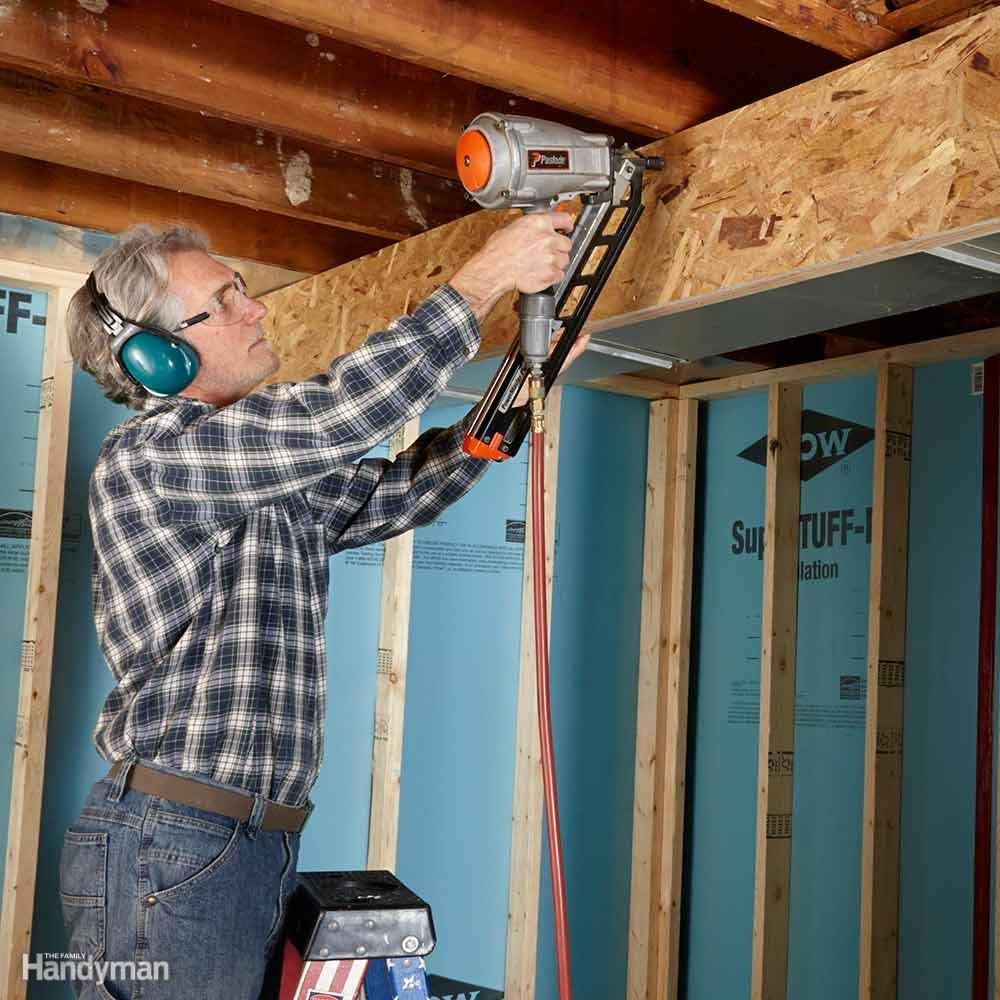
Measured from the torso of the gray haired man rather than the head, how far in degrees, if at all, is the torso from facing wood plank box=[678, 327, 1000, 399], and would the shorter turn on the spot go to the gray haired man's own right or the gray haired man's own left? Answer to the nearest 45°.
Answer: approximately 45° to the gray haired man's own left

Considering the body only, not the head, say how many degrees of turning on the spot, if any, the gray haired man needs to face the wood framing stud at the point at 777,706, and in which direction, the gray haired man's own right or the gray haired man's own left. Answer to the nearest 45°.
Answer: approximately 45° to the gray haired man's own left

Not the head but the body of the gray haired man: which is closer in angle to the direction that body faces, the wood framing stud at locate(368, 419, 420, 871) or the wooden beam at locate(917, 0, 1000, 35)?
the wooden beam

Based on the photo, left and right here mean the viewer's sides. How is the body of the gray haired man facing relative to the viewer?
facing to the right of the viewer

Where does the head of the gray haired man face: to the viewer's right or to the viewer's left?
to the viewer's right
